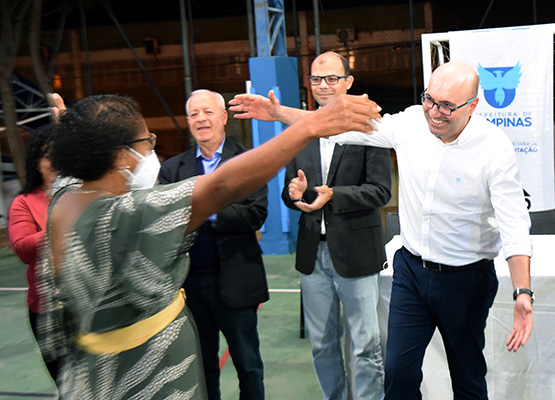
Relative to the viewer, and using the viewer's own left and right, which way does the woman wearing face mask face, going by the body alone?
facing away from the viewer and to the right of the viewer

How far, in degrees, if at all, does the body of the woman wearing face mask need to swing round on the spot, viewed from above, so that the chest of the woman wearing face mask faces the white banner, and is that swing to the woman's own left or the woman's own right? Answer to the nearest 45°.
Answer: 0° — they already face it

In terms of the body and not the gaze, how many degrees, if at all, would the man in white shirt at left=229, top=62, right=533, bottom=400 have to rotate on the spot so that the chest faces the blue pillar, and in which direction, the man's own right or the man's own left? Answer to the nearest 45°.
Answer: approximately 135° to the man's own right

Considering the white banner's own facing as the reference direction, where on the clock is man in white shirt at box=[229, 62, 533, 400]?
The man in white shirt is roughly at 12 o'clock from the white banner.

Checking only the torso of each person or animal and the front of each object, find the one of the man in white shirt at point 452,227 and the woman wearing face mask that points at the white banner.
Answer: the woman wearing face mask

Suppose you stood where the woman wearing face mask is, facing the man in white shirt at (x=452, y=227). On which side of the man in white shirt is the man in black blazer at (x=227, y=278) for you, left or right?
left

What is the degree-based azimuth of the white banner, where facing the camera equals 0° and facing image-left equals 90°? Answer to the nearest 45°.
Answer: approximately 0°

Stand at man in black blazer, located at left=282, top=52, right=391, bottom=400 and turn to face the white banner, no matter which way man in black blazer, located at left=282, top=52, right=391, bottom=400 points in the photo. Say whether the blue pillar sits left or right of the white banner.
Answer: left

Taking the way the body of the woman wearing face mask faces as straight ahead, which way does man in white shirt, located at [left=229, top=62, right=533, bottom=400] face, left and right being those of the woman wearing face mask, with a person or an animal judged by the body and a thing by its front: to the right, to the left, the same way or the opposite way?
the opposite way

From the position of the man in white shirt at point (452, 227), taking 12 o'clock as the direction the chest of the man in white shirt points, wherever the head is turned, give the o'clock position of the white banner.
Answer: The white banner is roughly at 5 o'clock from the man in white shirt.

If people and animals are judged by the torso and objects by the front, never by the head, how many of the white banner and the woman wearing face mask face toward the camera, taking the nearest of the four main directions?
1

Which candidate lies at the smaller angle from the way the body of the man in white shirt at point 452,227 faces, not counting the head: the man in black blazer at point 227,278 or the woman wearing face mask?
the woman wearing face mask

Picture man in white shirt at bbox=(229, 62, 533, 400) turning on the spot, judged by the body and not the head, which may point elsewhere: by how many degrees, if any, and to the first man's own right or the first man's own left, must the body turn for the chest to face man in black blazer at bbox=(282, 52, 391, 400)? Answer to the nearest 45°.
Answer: approximately 90° to the first man's own right

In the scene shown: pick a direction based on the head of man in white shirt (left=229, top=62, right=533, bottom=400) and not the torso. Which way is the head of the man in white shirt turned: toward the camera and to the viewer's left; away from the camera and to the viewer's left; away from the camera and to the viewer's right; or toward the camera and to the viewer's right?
toward the camera and to the viewer's left

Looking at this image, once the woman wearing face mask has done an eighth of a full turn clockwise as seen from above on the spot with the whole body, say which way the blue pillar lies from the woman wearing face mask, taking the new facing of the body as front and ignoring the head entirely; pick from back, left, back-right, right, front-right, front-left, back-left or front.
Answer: left
